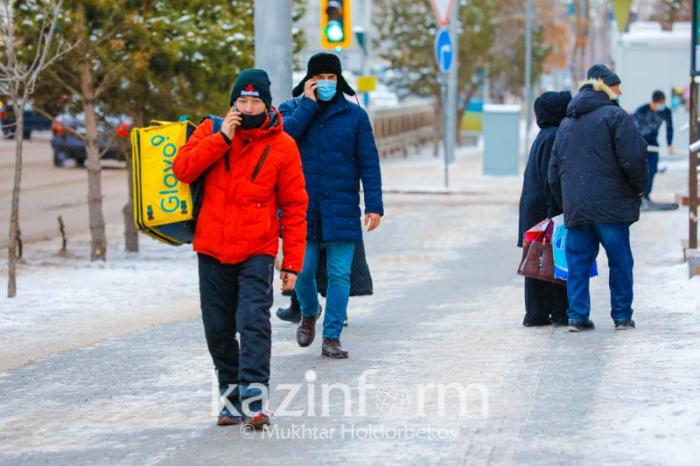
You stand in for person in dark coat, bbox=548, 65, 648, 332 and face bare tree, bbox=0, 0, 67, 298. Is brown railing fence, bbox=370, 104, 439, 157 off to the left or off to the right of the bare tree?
right

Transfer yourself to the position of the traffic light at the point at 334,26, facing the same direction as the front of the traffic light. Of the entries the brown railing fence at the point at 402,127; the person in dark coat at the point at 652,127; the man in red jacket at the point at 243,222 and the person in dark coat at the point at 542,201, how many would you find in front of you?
2

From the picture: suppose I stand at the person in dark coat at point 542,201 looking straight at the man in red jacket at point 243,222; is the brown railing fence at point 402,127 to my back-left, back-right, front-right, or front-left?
back-right

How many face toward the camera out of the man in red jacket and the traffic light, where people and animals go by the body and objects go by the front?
2

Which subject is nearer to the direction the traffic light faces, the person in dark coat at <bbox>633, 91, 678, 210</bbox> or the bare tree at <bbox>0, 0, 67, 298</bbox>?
the bare tree

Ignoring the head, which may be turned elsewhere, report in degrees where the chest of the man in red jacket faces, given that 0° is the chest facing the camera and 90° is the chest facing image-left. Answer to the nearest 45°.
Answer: approximately 0°

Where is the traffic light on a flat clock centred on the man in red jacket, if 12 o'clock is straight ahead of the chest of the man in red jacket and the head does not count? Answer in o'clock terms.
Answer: The traffic light is roughly at 6 o'clock from the man in red jacket.

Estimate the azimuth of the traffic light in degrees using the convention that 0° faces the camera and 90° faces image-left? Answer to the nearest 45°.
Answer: approximately 0°

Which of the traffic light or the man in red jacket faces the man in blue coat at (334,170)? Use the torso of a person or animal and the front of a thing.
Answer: the traffic light

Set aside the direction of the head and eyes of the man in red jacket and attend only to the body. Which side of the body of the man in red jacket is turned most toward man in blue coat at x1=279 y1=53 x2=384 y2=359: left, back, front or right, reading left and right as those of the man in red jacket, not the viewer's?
back

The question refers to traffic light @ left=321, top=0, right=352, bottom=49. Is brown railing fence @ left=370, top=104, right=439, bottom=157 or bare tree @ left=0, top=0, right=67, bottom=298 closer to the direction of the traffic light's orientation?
the bare tree
